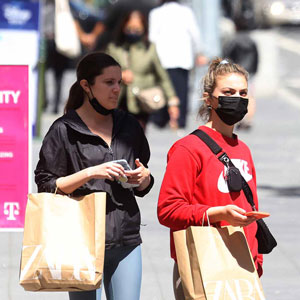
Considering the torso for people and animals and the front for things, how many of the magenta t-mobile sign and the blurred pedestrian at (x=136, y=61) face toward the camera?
2

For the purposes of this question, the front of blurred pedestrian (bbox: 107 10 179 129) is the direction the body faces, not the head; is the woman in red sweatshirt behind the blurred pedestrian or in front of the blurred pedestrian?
in front

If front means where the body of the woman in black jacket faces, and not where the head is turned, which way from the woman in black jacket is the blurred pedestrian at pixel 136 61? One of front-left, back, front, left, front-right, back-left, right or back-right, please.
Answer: back-left

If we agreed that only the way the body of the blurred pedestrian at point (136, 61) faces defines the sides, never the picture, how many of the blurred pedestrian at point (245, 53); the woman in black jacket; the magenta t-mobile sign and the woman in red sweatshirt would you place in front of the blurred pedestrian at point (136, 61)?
3

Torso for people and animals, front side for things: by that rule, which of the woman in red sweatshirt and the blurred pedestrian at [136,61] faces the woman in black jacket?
the blurred pedestrian

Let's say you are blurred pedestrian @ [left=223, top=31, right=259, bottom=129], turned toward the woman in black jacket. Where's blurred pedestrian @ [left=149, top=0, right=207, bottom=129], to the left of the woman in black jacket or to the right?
right

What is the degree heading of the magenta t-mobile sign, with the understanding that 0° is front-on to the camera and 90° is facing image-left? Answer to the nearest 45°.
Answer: approximately 0°

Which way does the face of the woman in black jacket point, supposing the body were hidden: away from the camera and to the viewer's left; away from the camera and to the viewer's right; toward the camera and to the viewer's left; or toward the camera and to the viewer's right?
toward the camera and to the viewer's right

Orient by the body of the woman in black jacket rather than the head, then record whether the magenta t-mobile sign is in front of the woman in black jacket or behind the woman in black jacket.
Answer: behind

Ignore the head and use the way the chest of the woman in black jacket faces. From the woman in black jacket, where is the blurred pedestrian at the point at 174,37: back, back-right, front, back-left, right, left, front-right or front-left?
back-left

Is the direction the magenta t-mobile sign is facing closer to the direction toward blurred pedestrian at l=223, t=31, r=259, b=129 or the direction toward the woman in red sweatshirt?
the woman in red sweatshirt

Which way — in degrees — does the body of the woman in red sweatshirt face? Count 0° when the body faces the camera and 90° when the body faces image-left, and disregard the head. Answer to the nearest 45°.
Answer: approximately 315°

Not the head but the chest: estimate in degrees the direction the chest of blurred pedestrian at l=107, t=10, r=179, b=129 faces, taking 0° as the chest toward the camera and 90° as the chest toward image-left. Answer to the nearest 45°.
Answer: approximately 0°

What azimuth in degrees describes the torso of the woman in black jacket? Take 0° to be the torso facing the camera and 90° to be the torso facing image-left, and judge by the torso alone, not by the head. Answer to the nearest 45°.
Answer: approximately 315°

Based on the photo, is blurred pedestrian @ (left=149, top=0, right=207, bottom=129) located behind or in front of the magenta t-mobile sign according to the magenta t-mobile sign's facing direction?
behind
